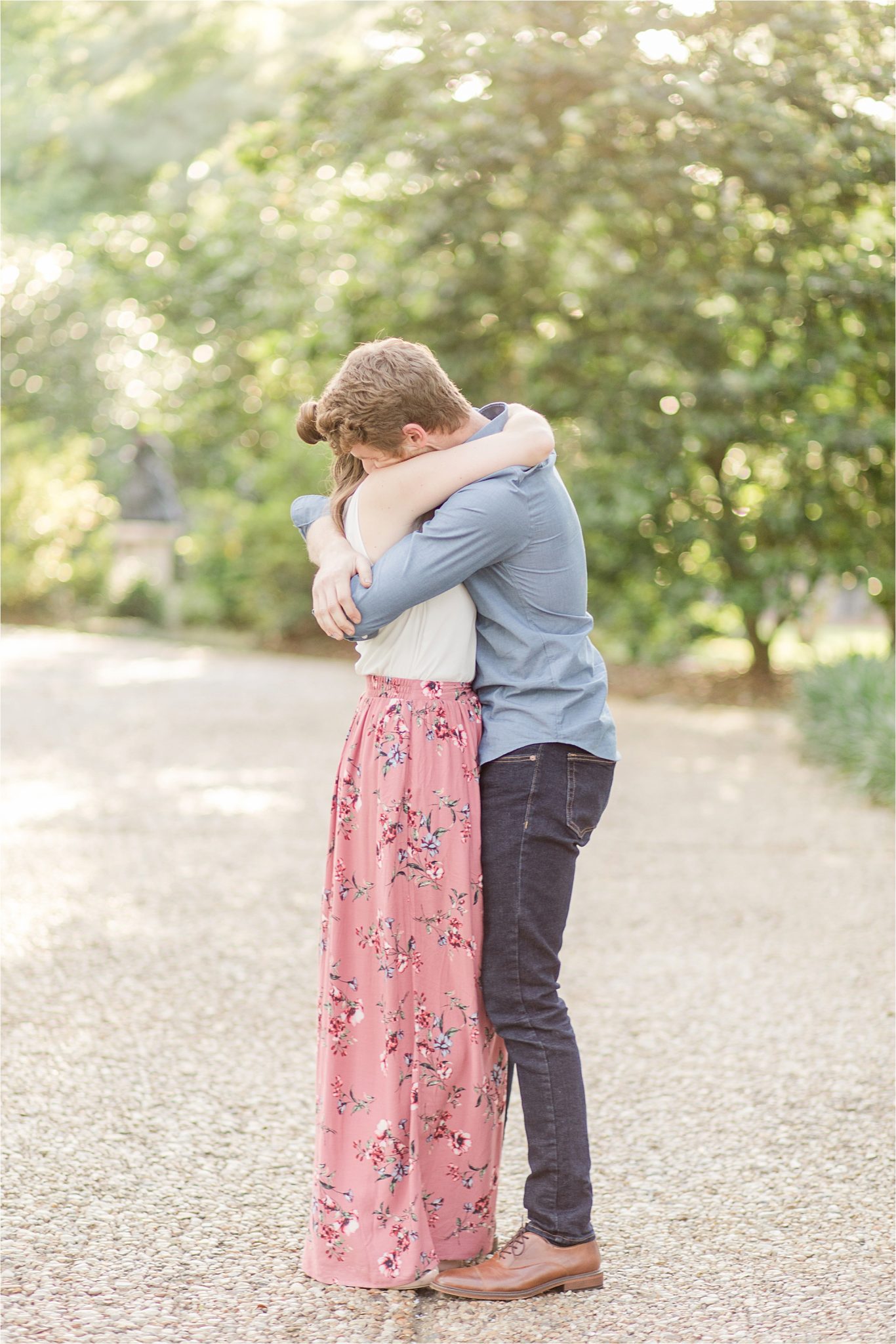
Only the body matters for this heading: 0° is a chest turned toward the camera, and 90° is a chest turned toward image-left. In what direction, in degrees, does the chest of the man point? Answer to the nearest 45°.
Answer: approximately 90°

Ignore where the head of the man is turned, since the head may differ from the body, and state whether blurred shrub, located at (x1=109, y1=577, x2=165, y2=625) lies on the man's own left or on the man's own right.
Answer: on the man's own right

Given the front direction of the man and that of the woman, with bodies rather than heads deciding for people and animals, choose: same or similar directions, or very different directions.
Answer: very different directions

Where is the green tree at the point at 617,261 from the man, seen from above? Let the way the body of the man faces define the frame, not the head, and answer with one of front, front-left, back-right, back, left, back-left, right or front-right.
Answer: right

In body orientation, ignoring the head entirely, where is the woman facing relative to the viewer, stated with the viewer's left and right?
facing to the right of the viewer

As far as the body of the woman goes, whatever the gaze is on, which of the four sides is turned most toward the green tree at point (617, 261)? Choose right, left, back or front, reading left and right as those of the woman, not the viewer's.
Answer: left
